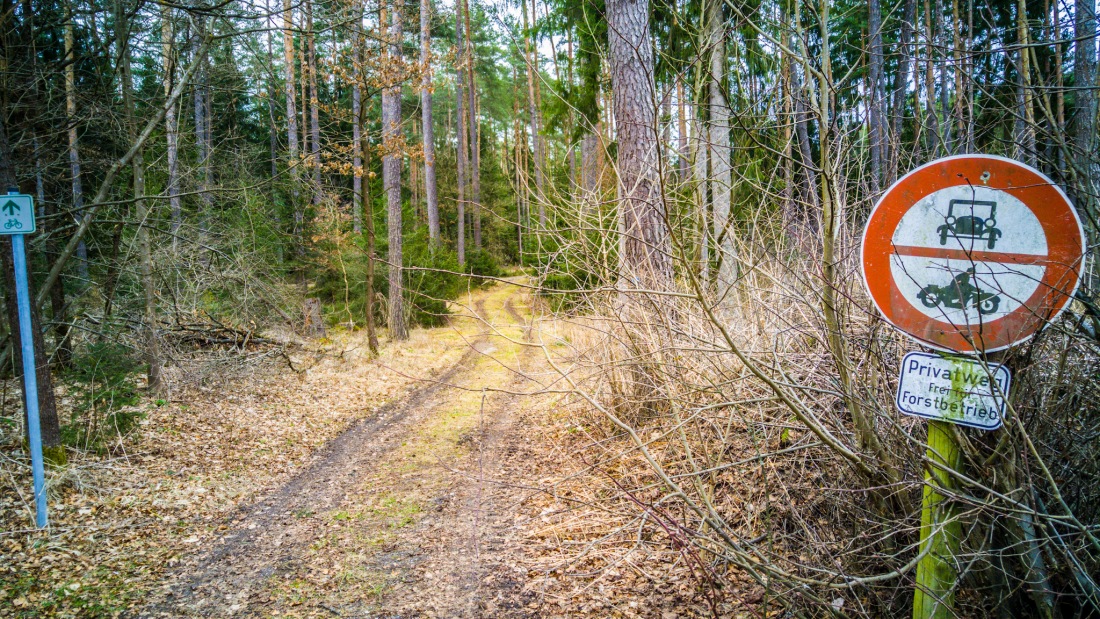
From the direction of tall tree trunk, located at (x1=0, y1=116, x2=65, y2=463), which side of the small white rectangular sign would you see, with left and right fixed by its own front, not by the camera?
right

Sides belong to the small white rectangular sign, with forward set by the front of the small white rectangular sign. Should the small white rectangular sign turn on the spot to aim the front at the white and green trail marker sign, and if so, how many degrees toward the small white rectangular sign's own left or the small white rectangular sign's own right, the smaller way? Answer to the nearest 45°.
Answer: approximately 90° to the small white rectangular sign's own right

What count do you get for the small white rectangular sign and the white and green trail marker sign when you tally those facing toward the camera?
2

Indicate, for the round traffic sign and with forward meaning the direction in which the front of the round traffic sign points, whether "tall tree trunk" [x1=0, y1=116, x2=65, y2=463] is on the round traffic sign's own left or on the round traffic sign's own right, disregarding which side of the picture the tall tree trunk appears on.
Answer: on the round traffic sign's own right

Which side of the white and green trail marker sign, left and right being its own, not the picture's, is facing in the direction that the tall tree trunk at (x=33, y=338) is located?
back

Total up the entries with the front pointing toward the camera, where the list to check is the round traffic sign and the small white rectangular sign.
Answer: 2

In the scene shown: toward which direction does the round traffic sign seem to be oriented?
toward the camera

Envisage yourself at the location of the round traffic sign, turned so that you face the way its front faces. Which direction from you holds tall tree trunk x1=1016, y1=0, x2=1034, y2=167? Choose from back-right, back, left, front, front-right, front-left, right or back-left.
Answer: back

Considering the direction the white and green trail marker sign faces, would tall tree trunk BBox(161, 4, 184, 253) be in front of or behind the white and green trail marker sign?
behind

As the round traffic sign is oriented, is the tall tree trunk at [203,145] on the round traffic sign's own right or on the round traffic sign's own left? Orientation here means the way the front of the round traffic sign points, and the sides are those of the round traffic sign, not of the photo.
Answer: on the round traffic sign's own right

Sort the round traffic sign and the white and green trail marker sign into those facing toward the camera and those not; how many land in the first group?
2

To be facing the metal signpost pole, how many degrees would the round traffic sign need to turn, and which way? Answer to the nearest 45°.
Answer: approximately 90° to its right

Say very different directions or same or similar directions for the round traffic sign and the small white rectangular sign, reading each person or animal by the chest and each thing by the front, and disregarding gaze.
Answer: same or similar directions

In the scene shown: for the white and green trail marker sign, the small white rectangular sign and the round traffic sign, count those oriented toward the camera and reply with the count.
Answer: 3

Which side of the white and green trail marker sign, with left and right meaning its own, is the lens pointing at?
front
